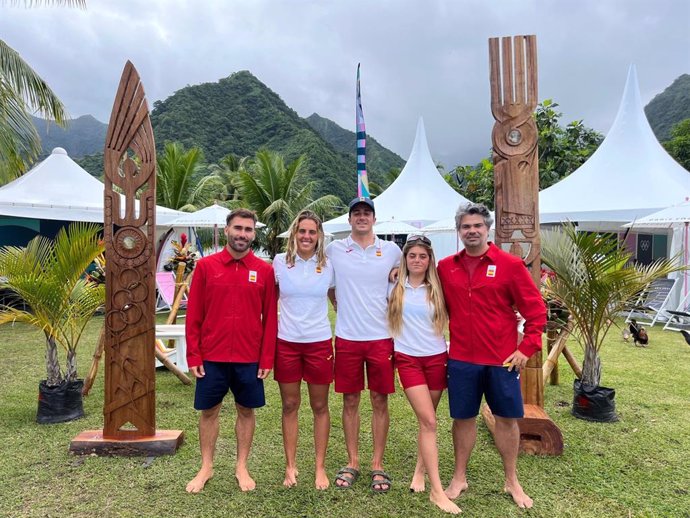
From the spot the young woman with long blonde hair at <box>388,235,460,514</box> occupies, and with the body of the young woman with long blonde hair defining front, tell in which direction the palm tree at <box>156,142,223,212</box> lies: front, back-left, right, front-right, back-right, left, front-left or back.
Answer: back-right

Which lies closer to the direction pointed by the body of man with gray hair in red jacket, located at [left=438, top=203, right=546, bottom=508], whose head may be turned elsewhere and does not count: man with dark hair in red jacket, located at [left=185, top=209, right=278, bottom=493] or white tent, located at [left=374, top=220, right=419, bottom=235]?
the man with dark hair in red jacket

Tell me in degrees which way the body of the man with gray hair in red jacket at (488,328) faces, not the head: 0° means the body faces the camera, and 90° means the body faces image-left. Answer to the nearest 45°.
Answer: approximately 0°

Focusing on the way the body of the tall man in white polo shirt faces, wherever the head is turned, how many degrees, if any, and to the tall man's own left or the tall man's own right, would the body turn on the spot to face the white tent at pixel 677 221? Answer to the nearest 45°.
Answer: approximately 135° to the tall man's own left

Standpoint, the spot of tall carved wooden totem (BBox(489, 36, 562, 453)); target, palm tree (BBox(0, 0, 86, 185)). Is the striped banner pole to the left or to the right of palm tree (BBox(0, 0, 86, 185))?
right

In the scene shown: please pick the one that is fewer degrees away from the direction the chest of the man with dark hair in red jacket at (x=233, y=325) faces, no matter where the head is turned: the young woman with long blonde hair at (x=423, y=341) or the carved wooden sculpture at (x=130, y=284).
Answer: the young woman with long blonde hair

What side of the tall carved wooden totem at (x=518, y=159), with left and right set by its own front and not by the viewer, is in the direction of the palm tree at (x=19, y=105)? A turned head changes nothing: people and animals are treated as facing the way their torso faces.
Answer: right

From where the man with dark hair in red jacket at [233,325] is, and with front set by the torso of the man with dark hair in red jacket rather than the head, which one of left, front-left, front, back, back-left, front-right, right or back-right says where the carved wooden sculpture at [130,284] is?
back-right

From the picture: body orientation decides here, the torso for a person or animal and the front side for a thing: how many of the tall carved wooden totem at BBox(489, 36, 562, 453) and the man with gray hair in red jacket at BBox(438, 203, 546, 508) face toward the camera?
2

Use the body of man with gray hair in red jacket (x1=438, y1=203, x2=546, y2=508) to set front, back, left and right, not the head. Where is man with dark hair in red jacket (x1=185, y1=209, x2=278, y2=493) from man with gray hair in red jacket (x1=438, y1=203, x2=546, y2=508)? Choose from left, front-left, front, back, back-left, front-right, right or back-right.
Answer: right

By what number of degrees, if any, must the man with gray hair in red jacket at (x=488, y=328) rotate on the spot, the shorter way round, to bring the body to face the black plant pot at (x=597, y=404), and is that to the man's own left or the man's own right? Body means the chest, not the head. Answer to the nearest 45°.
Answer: approximately 135° to the man's own left
